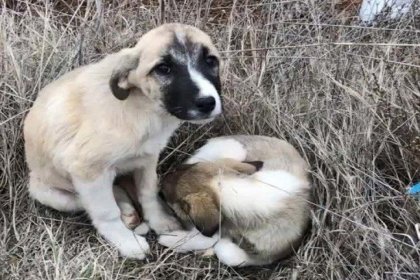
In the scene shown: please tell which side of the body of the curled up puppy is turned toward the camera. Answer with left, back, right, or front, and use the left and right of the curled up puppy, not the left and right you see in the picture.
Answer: left
